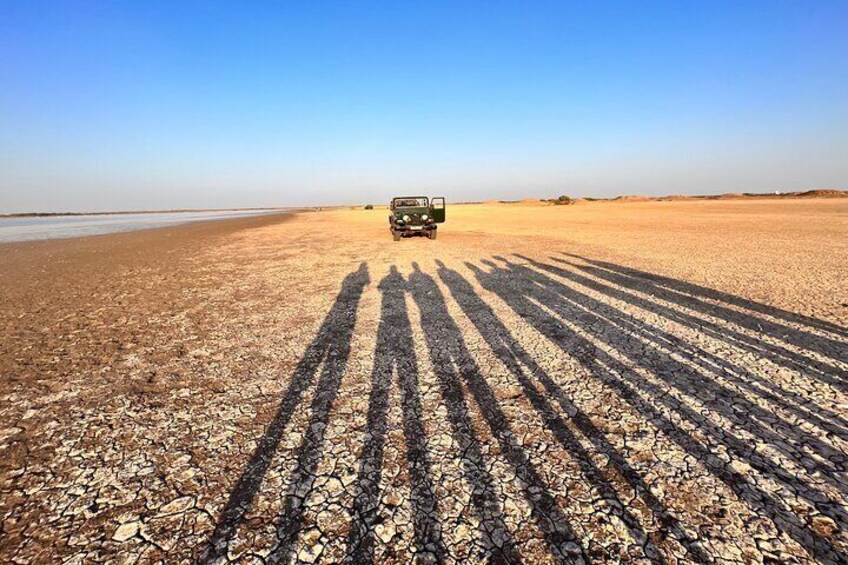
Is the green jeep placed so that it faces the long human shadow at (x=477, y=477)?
yes

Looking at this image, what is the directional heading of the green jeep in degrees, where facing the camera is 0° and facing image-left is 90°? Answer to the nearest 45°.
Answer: approximately 0°

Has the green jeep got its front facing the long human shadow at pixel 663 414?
yes

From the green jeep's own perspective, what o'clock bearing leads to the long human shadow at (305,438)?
The long human shadow is roughly at 12 o'clock from the green jeep.

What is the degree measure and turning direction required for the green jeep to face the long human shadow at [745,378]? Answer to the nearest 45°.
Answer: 0° — it already faces it
